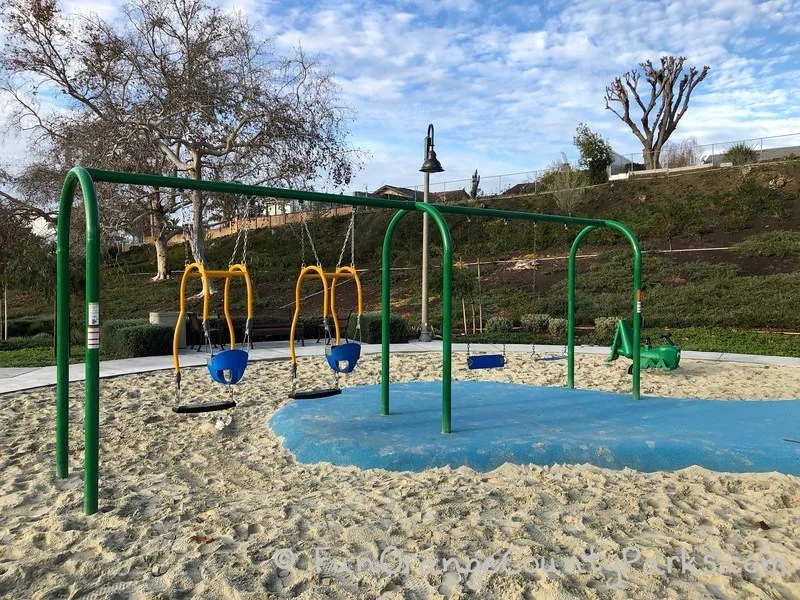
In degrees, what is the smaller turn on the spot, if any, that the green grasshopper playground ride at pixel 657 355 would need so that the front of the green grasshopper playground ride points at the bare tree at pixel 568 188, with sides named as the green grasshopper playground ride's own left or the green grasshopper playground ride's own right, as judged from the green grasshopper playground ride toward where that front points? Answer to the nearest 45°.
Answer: approximately 90° to the green grasshopper playground ride's own left

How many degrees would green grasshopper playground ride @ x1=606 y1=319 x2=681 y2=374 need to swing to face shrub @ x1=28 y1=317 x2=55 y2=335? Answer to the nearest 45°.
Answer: approximately 180°

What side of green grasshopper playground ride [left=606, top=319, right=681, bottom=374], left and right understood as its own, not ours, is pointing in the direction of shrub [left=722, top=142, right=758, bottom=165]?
left

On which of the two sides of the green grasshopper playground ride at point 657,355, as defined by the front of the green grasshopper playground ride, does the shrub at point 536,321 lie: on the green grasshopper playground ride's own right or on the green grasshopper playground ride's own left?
on the green grasshopper playground ride's own left

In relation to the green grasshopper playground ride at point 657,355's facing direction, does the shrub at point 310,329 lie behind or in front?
behind

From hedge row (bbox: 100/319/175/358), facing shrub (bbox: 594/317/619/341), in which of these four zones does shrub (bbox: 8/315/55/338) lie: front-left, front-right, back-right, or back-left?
back-left

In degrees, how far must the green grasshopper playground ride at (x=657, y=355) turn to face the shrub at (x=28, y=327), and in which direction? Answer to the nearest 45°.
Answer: approximately 180°

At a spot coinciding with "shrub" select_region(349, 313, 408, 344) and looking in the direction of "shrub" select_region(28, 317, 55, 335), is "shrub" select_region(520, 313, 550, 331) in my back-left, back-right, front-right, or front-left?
back-right

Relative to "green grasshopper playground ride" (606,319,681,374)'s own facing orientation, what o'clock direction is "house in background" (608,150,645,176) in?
The house in background is roughly at 9 o'clock from the green grasshopper playground ride.

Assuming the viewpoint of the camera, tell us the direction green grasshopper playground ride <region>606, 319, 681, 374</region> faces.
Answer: facing to the right of the viewer
